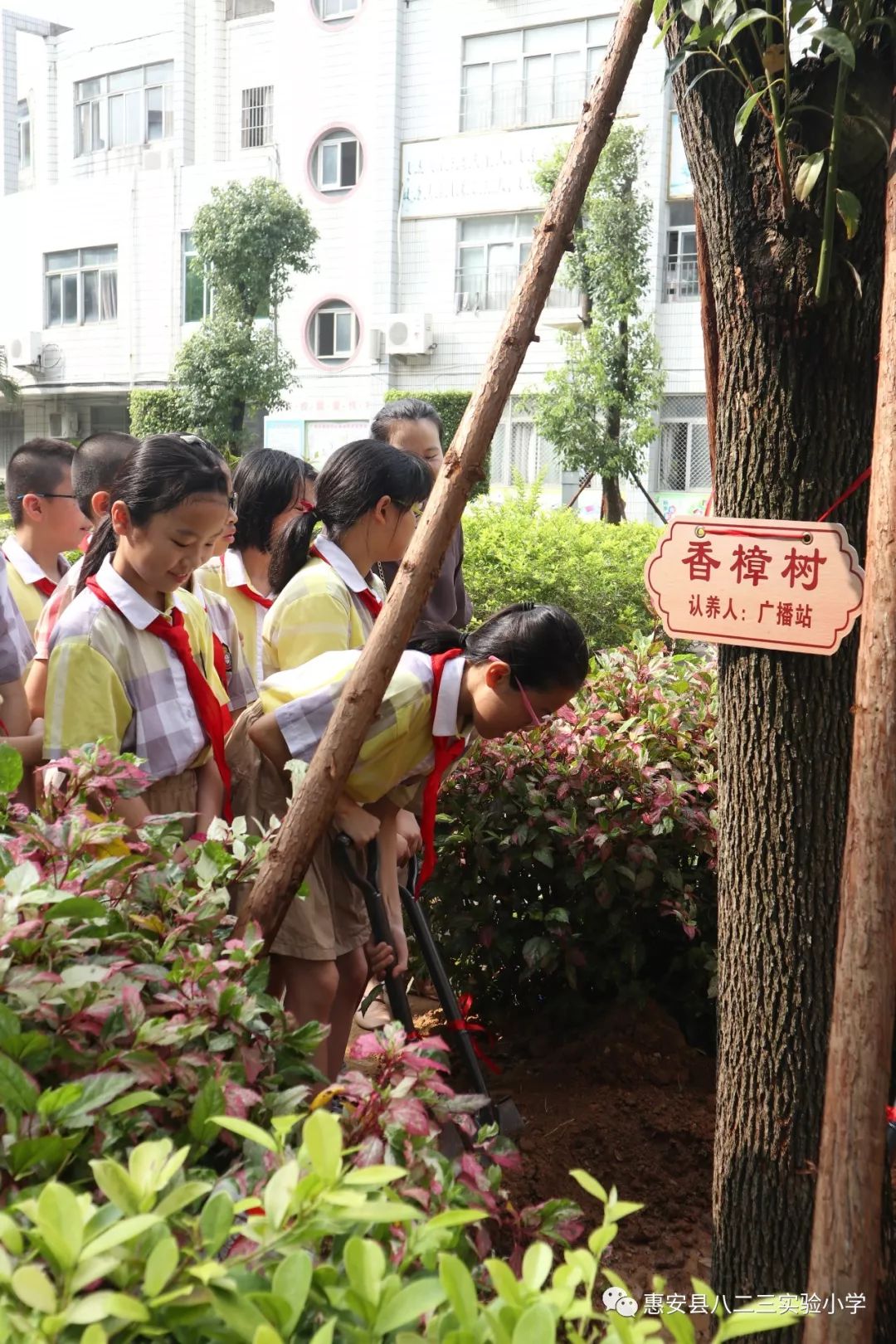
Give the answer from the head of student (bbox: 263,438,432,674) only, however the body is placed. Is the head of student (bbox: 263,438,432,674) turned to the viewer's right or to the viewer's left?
to the viewer's right

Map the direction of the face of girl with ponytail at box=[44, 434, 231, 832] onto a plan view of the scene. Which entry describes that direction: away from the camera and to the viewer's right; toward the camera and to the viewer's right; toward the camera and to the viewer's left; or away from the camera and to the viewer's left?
toward the camera and to the viewer's right

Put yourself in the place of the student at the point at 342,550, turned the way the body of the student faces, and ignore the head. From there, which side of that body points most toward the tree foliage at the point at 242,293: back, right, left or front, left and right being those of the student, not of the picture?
left

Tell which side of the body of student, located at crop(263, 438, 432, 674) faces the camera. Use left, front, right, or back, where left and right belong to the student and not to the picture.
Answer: right

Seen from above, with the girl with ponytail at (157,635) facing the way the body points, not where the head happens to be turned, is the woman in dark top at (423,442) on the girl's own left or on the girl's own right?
on the girl's own left

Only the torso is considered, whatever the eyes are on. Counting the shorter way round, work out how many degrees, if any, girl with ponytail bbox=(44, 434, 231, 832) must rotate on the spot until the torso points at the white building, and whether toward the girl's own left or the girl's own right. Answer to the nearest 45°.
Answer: approximately 135° to the girl's own left

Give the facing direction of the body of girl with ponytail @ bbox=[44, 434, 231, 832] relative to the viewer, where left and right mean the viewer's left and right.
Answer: facing the viewer and to the right of the viewer

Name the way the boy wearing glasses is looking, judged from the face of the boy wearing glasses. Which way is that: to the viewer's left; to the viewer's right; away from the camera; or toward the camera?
to the viewer's right

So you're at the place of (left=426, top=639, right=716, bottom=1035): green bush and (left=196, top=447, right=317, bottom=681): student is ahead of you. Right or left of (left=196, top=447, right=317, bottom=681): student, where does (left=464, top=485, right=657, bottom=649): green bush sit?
right

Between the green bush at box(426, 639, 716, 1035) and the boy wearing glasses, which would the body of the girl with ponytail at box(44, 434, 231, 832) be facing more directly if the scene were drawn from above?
the green bush
